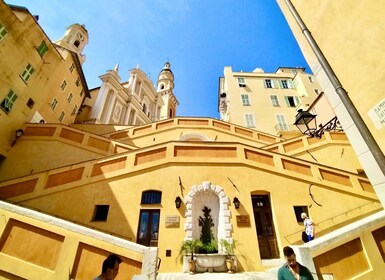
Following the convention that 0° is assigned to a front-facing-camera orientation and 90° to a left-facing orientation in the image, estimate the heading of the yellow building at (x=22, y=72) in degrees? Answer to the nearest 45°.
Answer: approximately 315°

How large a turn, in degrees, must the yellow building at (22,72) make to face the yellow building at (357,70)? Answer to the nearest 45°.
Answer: approximately 45° to its right

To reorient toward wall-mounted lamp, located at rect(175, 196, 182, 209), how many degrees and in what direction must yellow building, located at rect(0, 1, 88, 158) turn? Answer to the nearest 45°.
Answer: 0° — it already faces it
